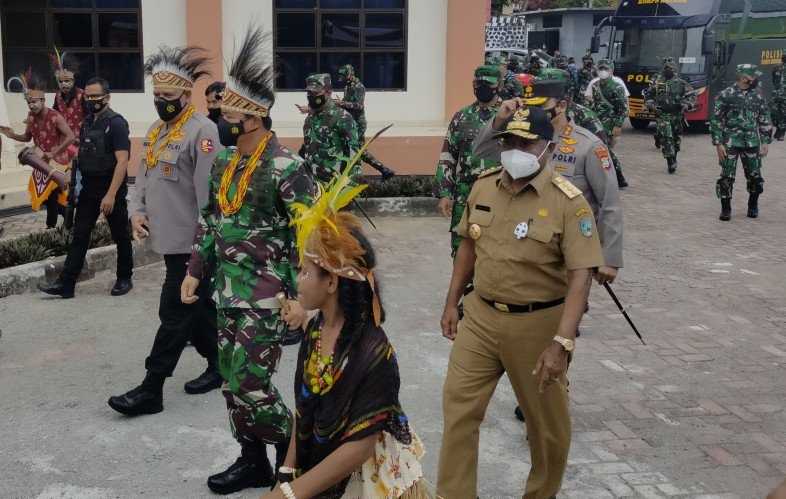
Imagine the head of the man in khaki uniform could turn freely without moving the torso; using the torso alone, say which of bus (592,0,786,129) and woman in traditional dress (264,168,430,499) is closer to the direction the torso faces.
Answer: the woman in traditional dress

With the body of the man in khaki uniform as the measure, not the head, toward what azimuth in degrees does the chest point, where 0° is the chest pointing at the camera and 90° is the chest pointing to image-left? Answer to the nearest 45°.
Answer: approximately 45°

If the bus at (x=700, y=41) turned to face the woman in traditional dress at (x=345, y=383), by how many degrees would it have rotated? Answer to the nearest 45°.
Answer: approximately 45° to its left

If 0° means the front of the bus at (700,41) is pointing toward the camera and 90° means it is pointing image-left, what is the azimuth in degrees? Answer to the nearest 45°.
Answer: approximately 45°
